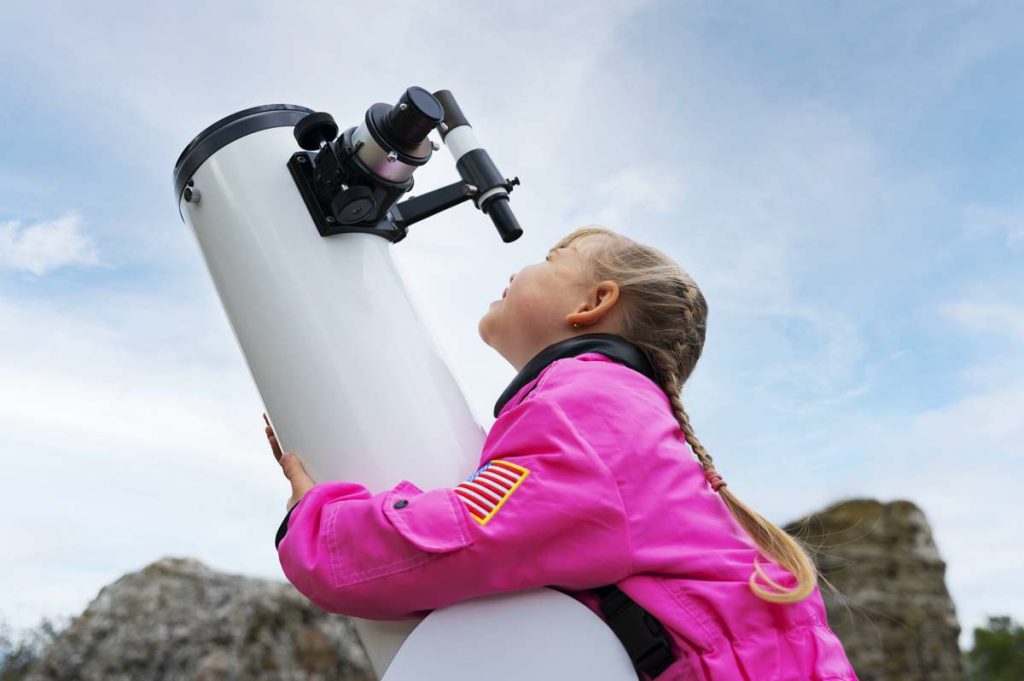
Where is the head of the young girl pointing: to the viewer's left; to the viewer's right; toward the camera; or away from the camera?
to the viewer's left

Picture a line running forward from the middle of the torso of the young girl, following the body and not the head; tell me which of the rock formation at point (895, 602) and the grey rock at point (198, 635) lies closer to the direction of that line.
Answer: the grey rock

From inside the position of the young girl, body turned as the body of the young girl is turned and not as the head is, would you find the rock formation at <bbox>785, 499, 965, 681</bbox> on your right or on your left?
on your right

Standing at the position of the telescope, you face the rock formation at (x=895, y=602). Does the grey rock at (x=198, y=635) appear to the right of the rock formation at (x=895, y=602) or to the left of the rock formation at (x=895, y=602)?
left

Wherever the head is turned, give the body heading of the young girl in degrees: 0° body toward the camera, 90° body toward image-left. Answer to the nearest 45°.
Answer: approximately 90°
